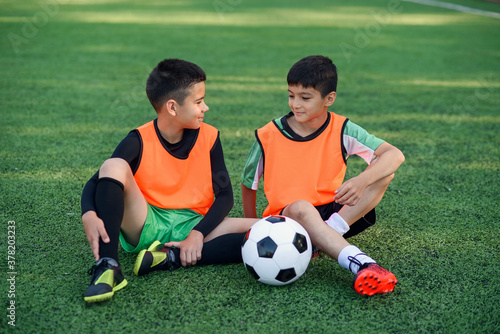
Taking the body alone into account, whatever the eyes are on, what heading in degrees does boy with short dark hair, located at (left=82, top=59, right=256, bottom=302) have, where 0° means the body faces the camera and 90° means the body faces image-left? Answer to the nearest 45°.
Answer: approximately 0°

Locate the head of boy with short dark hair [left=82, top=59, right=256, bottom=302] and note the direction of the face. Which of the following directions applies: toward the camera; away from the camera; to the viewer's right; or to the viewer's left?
to the viewer's right

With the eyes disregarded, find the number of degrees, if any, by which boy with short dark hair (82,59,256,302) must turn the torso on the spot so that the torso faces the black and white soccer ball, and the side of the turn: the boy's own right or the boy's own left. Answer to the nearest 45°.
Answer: approximately 45° to the boy's own left
